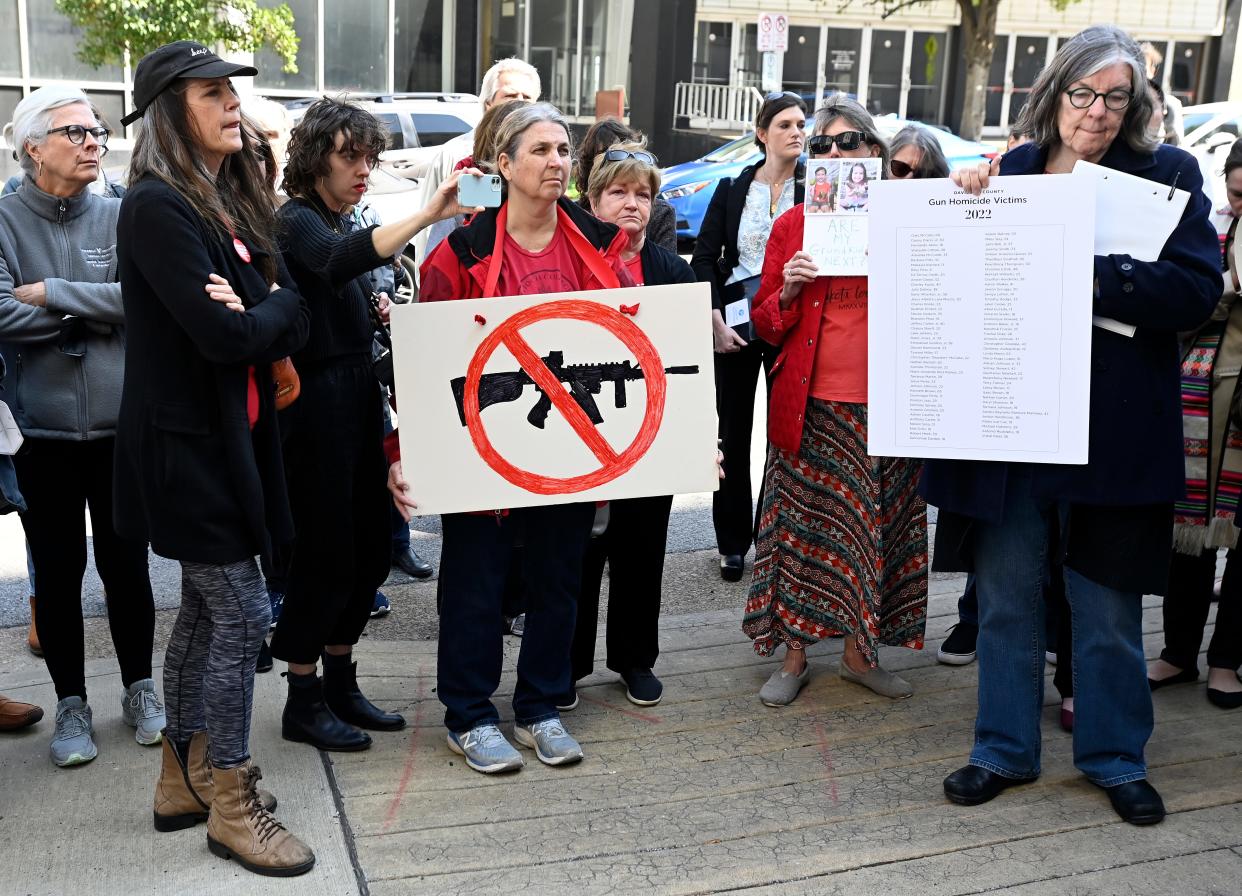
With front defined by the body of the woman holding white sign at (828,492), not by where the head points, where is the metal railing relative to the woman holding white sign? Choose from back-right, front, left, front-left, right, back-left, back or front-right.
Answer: back

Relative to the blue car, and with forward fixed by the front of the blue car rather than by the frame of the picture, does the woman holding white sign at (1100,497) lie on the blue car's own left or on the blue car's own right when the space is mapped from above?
on the blue car's own left

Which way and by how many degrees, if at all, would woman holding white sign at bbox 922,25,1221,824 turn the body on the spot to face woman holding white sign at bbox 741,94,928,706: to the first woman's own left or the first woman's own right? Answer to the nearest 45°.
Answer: approximately 135° to the first woman's own right

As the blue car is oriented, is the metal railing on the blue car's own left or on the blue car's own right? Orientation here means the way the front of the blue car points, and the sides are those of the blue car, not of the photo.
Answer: on the blue car's own right

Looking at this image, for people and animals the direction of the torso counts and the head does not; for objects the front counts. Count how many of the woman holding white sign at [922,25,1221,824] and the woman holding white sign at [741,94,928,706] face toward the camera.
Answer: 2

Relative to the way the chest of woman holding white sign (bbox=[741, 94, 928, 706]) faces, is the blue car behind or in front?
behind
